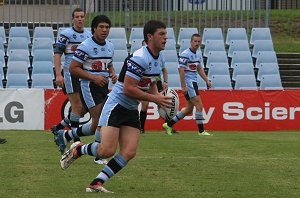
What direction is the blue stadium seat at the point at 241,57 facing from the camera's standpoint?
toward the camera

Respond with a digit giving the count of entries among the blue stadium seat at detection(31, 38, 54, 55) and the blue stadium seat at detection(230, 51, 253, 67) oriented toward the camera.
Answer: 2

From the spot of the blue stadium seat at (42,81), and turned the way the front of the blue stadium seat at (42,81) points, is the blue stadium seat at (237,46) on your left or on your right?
on your left

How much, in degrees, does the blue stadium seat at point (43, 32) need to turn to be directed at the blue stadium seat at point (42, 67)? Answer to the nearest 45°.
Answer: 0° — it already faces it

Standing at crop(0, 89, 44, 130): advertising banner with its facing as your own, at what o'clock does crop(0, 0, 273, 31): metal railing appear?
The metal railing is roughly at 7 o'clock from the advertising banner.

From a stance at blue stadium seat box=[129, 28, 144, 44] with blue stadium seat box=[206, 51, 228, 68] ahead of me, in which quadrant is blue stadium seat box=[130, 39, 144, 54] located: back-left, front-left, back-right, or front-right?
front-right

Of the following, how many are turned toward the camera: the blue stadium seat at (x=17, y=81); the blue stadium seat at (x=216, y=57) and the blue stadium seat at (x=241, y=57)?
3

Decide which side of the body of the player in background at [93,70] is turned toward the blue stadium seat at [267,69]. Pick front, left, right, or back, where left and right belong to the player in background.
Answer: left

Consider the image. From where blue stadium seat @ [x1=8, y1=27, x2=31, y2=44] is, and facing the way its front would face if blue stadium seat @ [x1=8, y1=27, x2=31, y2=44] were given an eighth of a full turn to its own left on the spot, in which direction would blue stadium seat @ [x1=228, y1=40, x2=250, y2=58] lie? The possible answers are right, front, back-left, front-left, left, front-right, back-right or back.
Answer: front-left

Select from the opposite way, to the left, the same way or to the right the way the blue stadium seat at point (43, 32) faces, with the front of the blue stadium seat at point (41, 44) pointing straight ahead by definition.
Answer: the same way

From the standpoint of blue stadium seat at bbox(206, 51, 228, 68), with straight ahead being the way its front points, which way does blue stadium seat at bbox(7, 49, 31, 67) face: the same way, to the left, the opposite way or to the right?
the same way

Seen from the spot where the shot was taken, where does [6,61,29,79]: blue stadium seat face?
facing the viewer

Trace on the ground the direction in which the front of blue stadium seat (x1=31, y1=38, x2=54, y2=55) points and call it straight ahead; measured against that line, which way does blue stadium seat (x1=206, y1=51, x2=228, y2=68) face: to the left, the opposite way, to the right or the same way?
the same way

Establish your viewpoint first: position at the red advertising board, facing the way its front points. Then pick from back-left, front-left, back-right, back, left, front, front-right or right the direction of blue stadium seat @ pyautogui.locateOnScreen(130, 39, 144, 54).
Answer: back-right

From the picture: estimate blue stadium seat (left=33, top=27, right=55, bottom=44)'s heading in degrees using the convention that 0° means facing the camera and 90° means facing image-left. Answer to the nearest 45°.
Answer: approximately 0°

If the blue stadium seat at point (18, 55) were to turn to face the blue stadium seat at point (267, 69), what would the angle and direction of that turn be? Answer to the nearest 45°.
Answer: approximately 90° to its left

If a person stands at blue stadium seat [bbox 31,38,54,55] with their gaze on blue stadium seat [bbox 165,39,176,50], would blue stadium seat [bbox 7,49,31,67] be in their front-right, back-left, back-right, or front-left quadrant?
back-right

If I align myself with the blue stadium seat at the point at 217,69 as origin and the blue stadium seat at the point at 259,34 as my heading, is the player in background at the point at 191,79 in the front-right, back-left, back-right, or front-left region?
back-right

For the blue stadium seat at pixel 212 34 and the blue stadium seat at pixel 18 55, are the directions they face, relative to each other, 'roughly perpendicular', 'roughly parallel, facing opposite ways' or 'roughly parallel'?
roughly parallel

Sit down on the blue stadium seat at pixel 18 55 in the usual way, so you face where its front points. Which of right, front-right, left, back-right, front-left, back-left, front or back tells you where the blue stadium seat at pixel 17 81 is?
front

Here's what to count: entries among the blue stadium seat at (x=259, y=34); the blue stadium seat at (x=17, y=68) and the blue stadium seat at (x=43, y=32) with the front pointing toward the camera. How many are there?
3

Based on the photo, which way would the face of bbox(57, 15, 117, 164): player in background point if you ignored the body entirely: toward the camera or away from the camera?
toward the camera
